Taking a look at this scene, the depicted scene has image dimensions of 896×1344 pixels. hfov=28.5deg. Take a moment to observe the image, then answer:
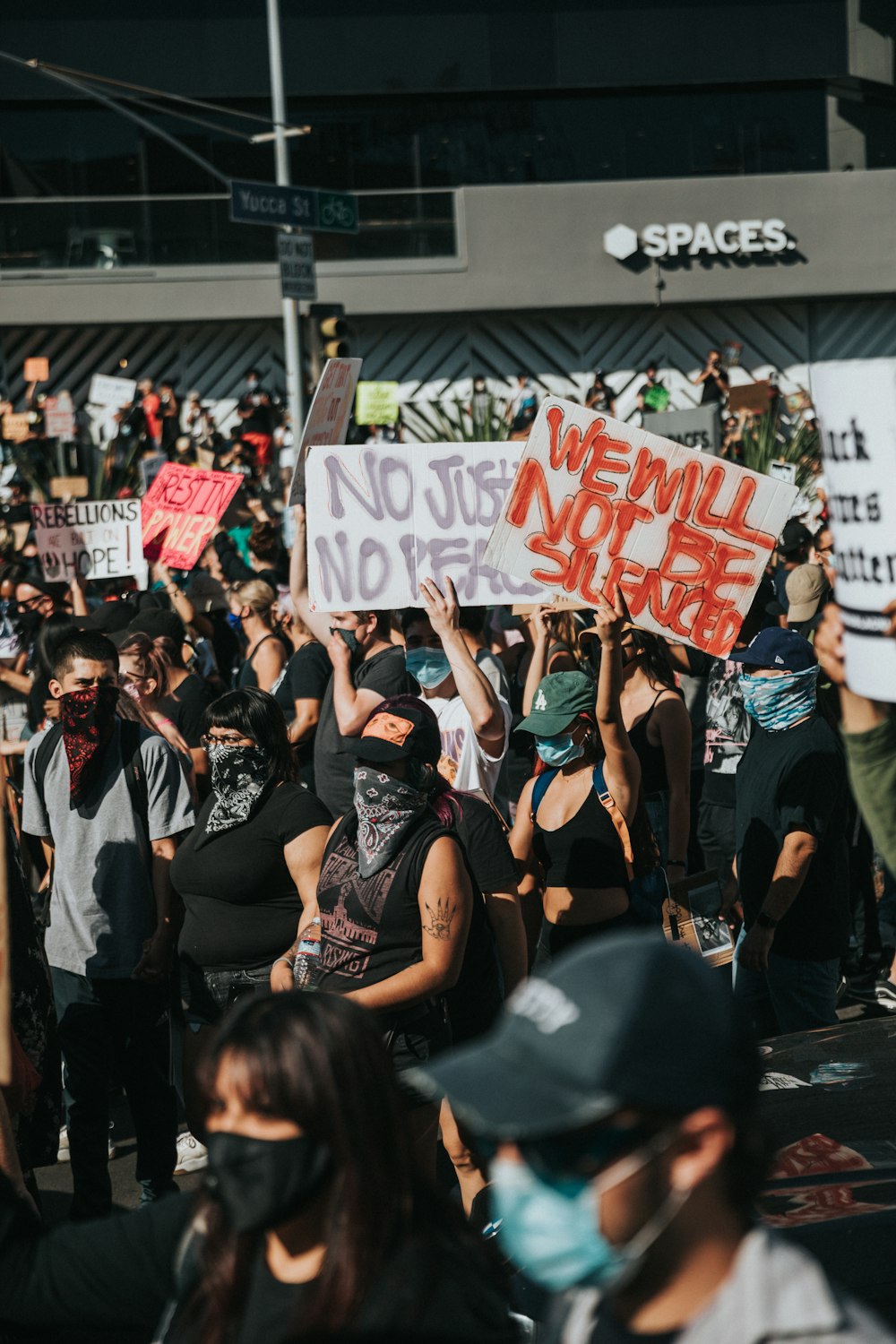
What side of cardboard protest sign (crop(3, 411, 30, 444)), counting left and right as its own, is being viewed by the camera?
front

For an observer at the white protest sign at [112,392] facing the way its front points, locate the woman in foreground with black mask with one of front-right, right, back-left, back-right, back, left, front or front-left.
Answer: front

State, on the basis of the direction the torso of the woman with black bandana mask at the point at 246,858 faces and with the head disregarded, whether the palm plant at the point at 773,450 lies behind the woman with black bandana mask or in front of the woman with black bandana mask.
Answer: behind

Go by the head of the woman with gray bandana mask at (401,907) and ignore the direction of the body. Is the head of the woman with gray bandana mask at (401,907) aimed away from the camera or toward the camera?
toward the camera

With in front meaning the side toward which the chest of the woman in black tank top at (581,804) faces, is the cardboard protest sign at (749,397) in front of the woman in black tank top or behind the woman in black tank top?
behind

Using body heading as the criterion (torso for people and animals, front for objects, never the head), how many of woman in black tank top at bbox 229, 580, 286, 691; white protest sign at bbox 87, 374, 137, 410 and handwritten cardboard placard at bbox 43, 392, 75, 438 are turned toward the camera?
2

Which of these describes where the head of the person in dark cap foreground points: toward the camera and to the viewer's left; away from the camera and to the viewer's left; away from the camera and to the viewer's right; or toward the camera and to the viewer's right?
toward the camera and to the viewer's left

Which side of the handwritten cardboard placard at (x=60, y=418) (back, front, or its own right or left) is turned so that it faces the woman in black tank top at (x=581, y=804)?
front

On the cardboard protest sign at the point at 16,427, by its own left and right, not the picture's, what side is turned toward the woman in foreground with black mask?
front

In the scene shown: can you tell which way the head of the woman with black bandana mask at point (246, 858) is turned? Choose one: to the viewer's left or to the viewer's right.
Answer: to the viewer's left

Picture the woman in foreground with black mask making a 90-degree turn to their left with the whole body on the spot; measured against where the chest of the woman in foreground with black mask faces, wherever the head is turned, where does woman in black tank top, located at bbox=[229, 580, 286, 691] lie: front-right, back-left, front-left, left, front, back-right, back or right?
back-left

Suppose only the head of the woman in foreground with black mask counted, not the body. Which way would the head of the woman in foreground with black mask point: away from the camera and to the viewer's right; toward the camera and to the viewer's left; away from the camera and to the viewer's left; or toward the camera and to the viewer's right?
toward the camera and to the viewer's left

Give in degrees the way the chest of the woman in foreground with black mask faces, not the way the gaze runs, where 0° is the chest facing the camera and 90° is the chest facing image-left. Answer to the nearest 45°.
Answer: approximately 45°

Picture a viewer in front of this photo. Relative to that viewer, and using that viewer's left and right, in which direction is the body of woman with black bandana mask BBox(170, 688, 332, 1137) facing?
facing the viewer and to the left of the viewer

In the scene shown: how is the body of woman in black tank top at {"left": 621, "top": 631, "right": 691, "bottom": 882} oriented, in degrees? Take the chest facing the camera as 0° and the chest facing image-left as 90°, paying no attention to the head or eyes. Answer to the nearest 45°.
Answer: approximately 45°
